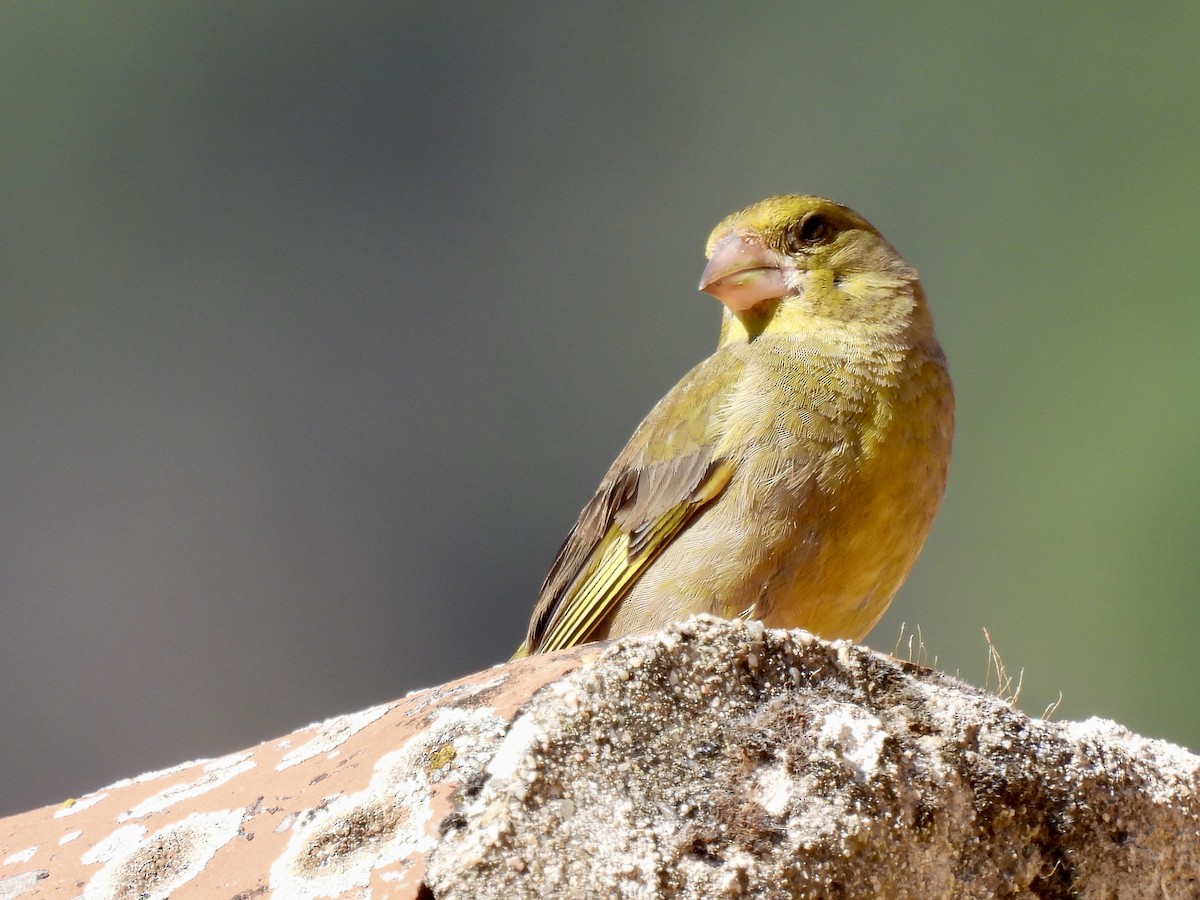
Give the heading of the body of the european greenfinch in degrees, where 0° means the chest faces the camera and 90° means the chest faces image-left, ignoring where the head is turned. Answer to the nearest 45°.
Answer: approximately 315°
